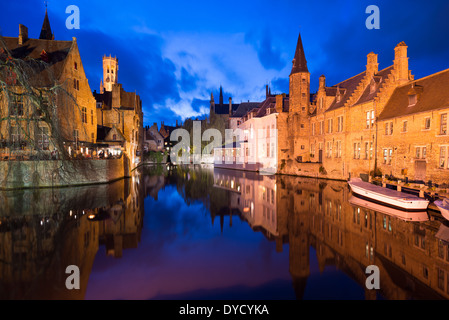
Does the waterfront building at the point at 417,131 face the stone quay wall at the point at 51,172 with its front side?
yes

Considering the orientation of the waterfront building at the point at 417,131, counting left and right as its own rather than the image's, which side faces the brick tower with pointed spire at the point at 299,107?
right

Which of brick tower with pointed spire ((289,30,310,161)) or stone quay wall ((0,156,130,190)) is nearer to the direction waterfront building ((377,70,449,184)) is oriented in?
the stone quay wall

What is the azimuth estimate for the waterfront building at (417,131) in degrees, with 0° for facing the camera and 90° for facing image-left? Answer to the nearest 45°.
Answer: approximately 45°

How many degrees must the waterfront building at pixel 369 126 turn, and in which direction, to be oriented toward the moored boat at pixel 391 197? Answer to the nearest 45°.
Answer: approximately 45° to its left

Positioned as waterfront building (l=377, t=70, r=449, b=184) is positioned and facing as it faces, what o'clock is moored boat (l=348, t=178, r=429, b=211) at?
The moored boat is roughly at 11 o'clock from the waterfront building.
